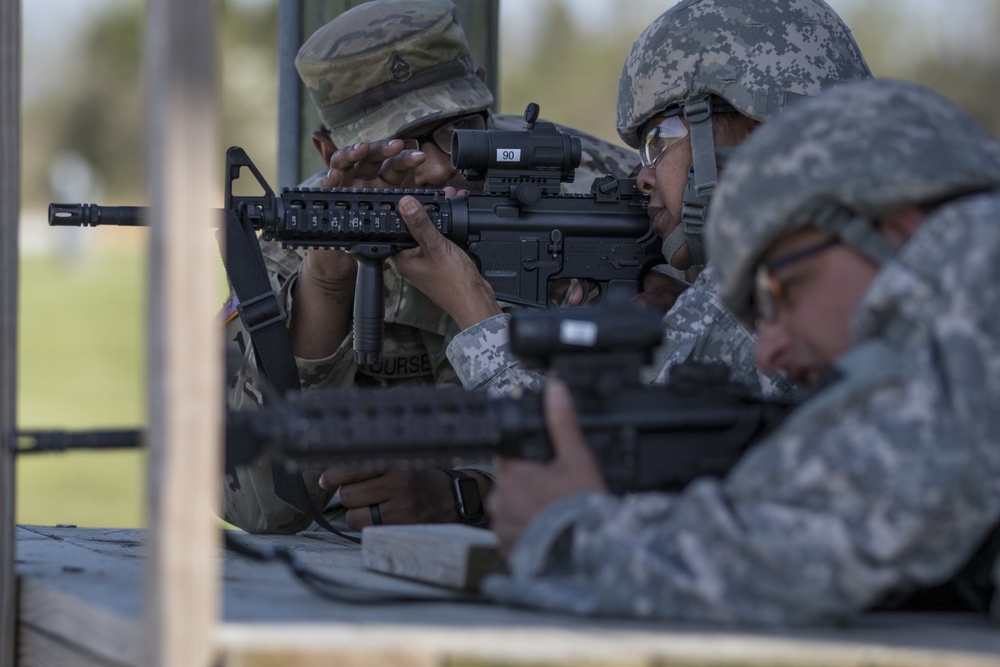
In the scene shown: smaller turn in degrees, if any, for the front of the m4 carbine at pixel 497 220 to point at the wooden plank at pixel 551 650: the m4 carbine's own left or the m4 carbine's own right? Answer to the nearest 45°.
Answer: approximately 90° to the m4 carbine's own left

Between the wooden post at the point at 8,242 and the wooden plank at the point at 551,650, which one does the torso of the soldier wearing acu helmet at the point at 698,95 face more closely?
the wooden post

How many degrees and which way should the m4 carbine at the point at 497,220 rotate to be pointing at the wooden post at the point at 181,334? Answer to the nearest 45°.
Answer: approximately 90° to its left

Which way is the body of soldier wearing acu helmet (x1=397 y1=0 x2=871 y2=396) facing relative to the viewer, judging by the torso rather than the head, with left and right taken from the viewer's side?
facing to the left of the viewer

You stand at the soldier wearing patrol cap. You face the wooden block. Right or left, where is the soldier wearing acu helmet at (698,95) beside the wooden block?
left

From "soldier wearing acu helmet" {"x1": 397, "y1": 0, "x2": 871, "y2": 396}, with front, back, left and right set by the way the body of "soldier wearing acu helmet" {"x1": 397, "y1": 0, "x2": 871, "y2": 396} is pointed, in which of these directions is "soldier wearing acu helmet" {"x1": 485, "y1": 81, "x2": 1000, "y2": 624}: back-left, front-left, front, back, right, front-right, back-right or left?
left

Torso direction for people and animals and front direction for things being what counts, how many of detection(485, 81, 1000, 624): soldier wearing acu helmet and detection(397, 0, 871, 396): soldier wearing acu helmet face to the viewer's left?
2

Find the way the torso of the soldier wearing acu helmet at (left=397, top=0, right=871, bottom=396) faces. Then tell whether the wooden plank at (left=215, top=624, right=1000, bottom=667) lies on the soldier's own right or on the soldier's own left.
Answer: on the soldier's own left

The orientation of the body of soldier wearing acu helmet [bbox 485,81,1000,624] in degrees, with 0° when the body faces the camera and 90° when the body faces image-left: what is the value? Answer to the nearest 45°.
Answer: approximately 90°

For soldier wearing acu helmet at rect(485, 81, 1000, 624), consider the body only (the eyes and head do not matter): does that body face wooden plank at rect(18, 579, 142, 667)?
yes

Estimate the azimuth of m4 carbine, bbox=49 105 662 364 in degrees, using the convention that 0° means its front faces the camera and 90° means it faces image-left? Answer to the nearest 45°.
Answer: approximately 90°
